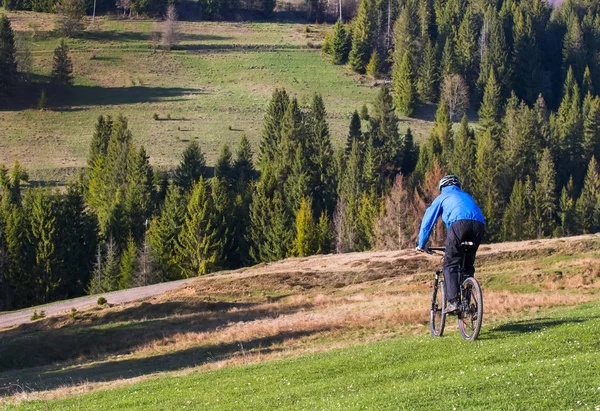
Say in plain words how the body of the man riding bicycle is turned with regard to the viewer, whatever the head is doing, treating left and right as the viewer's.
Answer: facing away from the viewer and to the left of the viewer
